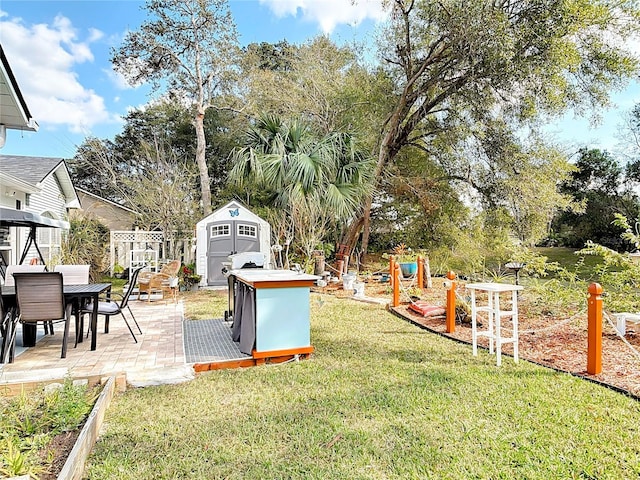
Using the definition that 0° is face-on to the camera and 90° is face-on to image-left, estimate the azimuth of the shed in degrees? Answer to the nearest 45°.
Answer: approximately 0°

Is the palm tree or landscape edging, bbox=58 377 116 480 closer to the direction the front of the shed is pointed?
the landscape edging

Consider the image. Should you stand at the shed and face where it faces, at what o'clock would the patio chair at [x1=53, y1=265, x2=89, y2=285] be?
The patio chair is roughly at 1 o'clock from the shed.

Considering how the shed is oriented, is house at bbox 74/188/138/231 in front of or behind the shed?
behind

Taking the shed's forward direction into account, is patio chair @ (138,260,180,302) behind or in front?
in front

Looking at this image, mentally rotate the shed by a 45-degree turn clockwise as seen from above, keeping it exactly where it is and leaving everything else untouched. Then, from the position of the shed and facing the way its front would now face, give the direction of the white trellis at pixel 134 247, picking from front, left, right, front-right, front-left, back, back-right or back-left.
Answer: right

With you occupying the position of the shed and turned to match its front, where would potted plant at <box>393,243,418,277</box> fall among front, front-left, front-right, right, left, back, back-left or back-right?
left

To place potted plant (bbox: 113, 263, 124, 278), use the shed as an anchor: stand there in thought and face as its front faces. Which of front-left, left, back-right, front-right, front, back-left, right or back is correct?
back-right

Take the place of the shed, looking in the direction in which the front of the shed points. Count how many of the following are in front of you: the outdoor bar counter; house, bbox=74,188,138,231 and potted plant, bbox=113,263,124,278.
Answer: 1

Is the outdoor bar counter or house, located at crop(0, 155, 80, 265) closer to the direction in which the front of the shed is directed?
the outdoor bar counter

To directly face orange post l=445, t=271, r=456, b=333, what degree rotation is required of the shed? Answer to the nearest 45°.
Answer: approximately 45° to its left

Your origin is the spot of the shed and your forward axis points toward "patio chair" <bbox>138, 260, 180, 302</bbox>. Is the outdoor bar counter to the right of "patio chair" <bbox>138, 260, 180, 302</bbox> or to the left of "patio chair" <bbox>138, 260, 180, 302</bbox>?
left

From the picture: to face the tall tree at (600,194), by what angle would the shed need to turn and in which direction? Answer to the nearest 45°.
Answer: approximately 90° to its left
